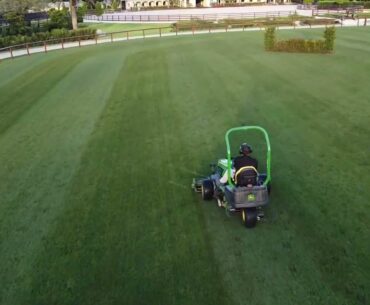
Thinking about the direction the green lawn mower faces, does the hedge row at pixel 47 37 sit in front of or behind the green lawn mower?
in front

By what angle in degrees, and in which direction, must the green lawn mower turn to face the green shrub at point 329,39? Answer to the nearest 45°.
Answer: approximately 45° to its right

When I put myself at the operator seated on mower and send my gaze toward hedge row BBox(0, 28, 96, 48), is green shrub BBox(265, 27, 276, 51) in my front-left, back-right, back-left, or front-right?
front-right

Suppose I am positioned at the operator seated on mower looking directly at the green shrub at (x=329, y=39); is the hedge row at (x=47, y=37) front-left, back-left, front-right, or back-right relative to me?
front-left

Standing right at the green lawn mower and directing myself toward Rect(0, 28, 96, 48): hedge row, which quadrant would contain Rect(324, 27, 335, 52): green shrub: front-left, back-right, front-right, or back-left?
front-right

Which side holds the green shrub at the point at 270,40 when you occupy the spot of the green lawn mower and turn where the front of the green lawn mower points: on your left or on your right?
on your right

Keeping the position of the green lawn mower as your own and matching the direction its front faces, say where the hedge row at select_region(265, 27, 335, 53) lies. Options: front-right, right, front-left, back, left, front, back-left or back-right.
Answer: front-right

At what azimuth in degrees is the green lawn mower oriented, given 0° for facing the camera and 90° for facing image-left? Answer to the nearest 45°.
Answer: approximately 135°
